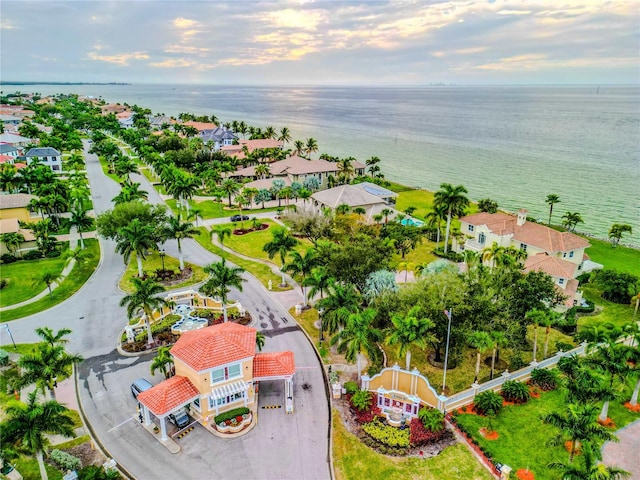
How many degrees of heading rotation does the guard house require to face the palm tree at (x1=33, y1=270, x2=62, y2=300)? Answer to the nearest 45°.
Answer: approximately 180°

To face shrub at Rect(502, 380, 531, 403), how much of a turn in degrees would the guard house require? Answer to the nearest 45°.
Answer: approximately 45° to its left

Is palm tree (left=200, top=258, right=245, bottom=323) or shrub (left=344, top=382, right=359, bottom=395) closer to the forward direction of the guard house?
the shrub

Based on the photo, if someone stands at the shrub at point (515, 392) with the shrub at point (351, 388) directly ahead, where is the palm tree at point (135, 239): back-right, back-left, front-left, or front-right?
front-right

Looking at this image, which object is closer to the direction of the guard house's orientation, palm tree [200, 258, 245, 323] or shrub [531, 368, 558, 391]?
the shrub

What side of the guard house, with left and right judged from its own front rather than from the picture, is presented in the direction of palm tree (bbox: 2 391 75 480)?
right

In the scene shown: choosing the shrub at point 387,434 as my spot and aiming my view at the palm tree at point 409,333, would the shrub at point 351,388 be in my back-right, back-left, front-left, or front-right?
front-left

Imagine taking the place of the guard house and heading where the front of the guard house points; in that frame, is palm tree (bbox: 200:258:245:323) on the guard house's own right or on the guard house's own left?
on the guard house's own left

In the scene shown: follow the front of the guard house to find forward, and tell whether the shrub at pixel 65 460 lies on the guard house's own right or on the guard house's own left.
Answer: on the guard house's own right

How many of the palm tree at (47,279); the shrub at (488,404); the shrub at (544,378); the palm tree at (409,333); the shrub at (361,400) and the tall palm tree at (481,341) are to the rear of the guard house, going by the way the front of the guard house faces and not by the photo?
1

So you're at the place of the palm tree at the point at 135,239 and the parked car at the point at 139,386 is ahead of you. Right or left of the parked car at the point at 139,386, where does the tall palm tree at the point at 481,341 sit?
left

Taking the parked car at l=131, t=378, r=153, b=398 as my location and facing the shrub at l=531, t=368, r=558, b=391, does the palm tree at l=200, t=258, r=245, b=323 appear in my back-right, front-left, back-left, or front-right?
front-left

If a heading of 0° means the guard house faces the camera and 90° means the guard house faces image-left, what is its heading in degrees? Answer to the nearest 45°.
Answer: approximately 315°

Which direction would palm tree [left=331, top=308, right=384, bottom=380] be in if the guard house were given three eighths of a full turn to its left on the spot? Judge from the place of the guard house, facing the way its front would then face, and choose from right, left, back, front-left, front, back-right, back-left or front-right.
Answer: right

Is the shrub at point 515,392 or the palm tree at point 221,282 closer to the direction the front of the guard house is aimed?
the shrub

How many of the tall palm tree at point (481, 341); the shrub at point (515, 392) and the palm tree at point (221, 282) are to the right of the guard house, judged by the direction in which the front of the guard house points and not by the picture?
0

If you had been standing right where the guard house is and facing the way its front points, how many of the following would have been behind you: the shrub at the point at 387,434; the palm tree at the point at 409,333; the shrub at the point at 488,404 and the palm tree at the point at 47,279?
1
